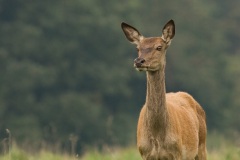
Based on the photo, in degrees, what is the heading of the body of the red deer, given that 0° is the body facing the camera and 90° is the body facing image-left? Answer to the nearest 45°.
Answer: approximately 45°
